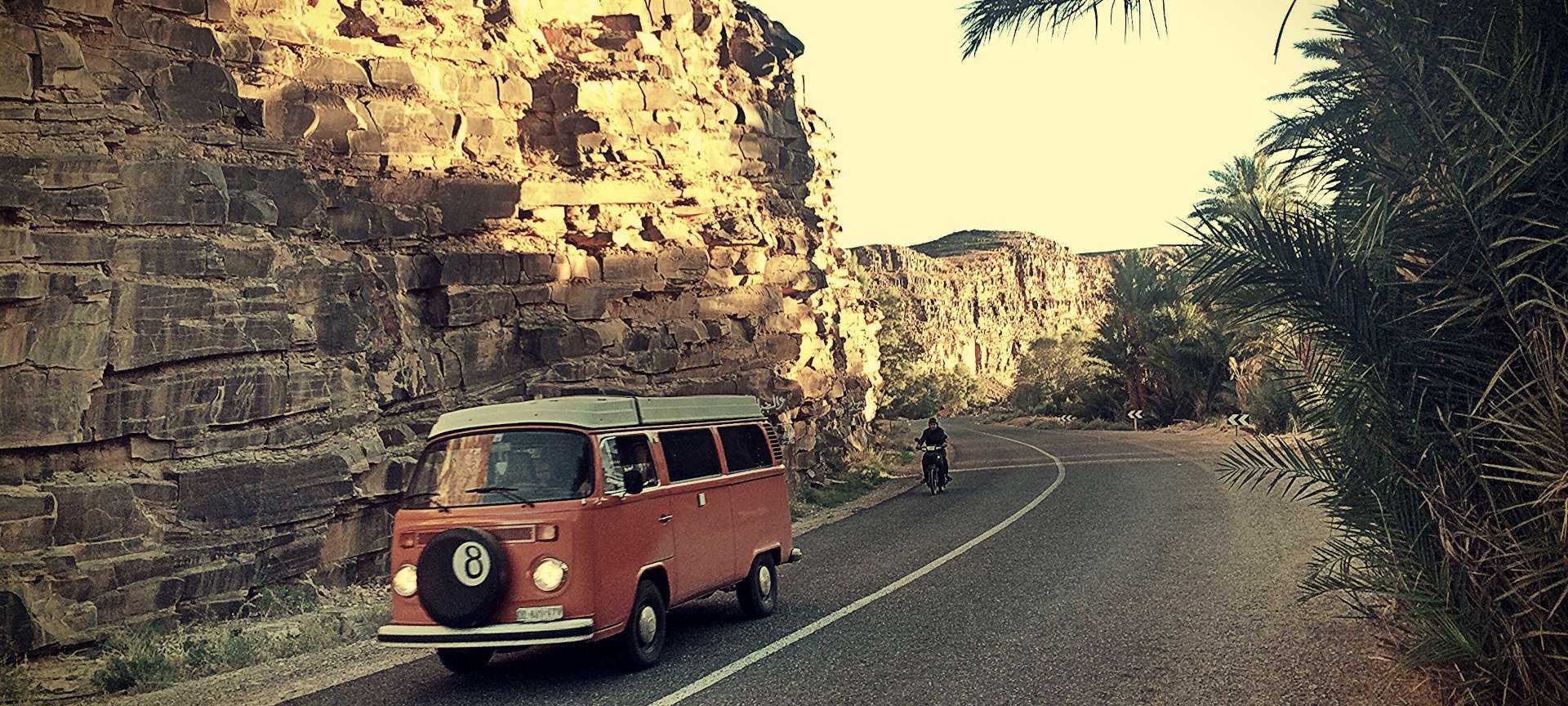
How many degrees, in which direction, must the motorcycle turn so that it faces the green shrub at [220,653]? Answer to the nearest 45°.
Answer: approximately 45° to its right

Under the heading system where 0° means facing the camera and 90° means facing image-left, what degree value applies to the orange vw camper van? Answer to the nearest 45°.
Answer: approximately 45°

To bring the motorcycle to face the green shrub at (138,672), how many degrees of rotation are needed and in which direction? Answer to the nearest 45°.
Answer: approximately 45° to its right

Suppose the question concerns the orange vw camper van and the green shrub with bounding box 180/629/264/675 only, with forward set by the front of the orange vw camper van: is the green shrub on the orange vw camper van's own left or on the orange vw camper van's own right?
on the orange vw camper van's own right
